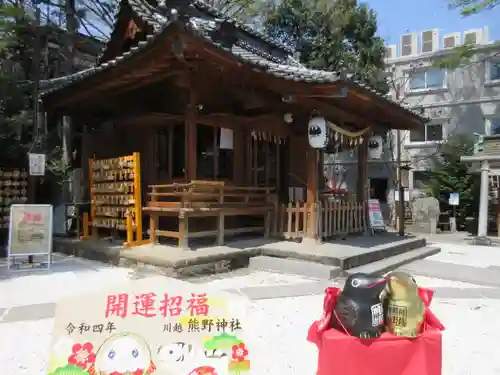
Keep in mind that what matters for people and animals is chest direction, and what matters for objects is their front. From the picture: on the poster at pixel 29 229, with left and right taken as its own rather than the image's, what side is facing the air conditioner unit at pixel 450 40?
left

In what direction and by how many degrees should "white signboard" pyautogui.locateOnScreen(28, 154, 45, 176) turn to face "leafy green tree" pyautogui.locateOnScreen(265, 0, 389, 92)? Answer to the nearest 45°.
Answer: approximately 135° to its left

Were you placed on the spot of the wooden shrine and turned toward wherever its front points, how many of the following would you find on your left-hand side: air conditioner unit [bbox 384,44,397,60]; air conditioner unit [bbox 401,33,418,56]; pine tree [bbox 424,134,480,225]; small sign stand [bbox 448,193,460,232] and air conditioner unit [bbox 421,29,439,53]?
5

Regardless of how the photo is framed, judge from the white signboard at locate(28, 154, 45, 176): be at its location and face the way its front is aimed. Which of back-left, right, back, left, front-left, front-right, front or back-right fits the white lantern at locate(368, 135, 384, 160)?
left

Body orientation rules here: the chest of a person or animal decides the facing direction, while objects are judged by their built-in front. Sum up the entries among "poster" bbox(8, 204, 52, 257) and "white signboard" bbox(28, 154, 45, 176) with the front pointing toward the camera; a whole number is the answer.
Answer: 2

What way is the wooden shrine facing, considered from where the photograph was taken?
facing the viewer and to the right of the viewer

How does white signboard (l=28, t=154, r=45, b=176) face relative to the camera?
toward the camera

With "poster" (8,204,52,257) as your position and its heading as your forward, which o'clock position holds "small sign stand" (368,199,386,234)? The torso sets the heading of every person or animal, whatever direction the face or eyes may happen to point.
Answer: The small sign stand is roughly at 9 o'clock from the poster.

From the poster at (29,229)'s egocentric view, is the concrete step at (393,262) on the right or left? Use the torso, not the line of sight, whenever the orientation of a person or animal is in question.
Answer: on its left

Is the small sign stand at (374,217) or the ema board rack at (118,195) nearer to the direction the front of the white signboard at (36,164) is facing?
the ema board rack

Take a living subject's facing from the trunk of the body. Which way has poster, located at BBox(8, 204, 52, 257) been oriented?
toward the camera

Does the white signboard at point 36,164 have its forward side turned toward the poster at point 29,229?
yes
